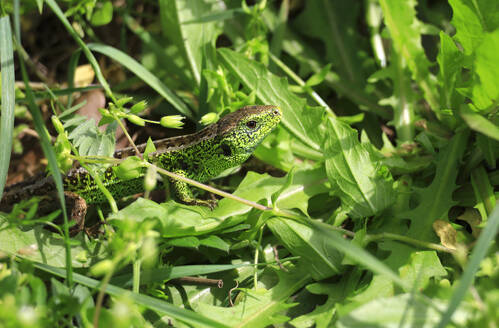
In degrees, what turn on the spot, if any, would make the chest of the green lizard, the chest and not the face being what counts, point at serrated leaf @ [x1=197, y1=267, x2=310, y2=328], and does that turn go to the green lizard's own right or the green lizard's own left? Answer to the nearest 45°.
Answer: approximately 90° to the green lizard's own right

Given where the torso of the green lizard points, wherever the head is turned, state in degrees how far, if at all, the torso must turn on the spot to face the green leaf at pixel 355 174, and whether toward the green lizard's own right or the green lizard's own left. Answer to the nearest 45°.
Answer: approximately 45° to the green lizard's own right

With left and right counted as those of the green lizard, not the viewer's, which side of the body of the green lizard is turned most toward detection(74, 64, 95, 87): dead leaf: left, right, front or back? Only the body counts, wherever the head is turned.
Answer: left

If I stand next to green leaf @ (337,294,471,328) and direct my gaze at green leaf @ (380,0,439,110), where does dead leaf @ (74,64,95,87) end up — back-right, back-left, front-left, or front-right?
front-left

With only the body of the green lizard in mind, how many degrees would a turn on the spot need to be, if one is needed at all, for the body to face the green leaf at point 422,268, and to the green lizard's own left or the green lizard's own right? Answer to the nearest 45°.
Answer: approximately 45° to the green lizard's own right

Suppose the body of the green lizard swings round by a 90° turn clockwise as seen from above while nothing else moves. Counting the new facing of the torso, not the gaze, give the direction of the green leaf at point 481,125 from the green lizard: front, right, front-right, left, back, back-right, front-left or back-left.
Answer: front-left

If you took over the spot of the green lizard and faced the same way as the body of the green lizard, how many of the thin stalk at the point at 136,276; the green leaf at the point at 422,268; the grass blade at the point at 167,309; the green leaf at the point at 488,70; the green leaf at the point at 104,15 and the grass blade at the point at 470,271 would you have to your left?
1

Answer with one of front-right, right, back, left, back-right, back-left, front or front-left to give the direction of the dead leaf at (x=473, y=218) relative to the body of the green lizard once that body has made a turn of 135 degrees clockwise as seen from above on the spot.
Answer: left

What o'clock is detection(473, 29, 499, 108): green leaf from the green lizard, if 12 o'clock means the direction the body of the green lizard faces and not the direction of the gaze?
The green leaf is roughly at 11 o'clock from the green lizard.

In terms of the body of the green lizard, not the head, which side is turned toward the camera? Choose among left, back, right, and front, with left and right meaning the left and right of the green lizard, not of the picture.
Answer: right

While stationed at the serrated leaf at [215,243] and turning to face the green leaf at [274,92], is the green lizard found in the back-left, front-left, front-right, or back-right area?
front-left
